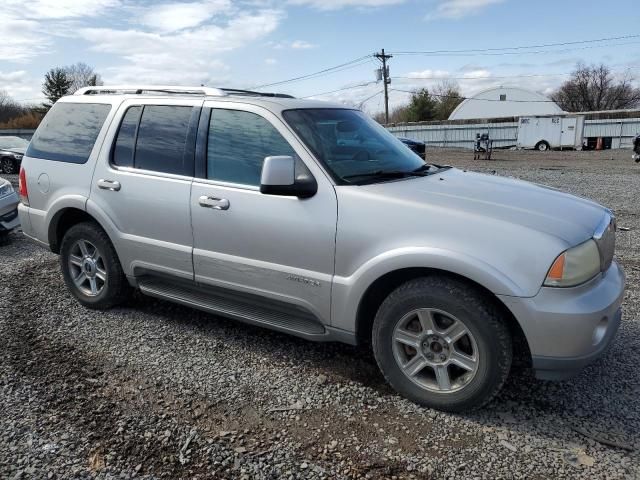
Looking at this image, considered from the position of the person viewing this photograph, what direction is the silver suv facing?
facing the viewer and to the right of the viewer

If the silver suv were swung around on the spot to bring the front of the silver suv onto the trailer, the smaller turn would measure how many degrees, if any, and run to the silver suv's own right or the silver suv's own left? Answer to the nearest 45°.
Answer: approximately 90° to the silver suv's own left

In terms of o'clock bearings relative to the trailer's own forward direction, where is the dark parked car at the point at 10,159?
The dark parked car is roughly at 4 o'clock from the trailer.

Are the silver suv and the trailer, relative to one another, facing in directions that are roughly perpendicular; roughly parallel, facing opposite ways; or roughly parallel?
roughly parallel

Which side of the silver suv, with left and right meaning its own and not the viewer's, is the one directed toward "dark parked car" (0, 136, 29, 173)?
back

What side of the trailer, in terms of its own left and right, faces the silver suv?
right

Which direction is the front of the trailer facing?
to the viewer's right

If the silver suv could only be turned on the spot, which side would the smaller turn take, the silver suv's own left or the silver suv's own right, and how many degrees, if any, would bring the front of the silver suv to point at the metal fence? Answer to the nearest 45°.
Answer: approximately 135° to the silver suv's own left

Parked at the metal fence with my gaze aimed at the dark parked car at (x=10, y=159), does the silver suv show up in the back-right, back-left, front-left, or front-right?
front-left
